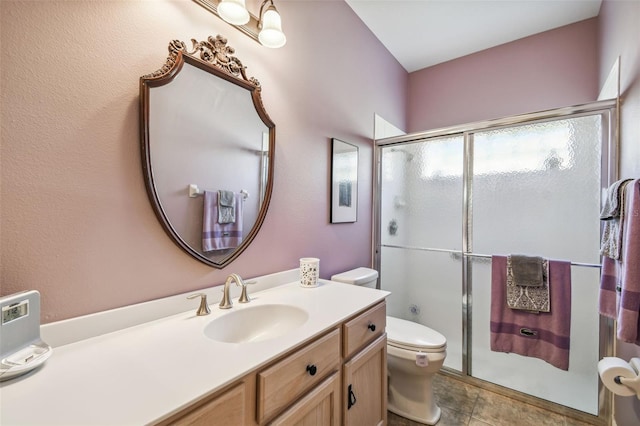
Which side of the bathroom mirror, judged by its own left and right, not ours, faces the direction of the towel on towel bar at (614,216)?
front

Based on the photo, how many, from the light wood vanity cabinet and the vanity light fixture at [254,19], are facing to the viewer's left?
0

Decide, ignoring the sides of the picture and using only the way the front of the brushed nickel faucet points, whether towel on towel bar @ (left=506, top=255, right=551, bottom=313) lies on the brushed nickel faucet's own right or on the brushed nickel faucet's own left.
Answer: on the brushed nickel faucet's own left

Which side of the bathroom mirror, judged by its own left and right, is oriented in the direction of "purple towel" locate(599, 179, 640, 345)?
front

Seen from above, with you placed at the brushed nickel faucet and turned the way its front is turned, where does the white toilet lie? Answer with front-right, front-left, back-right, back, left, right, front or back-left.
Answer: front-left

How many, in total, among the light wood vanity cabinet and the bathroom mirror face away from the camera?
0

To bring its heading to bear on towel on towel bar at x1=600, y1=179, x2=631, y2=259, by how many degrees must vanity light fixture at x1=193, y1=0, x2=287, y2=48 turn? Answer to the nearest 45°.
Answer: approximately 45° to its left

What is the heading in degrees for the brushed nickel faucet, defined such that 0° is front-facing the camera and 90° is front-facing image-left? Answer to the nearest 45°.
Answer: approximately 315°

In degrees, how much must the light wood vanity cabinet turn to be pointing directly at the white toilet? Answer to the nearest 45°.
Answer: approximately 90° to its left

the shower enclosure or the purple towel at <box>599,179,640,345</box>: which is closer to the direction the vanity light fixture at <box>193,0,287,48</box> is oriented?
the purple towel

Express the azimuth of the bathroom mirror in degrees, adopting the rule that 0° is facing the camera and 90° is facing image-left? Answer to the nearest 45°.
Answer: approximately 315°
